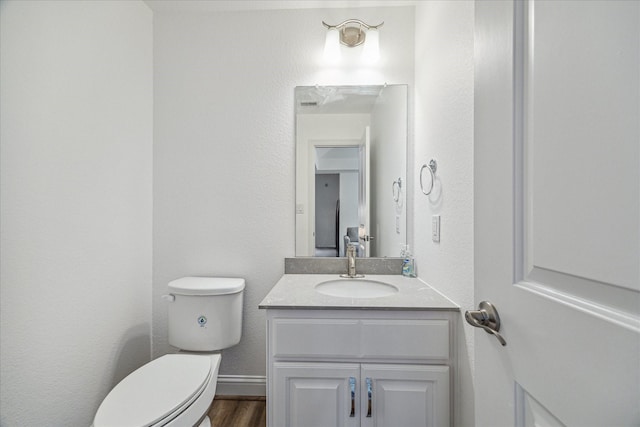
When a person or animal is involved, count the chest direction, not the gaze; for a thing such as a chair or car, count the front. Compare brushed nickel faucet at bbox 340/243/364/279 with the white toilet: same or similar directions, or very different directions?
same or similar directions

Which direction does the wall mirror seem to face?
toward the camera

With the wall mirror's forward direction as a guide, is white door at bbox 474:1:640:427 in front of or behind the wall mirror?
in front

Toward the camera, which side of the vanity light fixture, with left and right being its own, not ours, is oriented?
front

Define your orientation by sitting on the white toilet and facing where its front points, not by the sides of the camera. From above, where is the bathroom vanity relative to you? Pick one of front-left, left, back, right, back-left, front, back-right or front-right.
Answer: left

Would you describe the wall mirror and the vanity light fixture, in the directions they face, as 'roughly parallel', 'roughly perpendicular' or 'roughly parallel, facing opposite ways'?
roughly parallel
